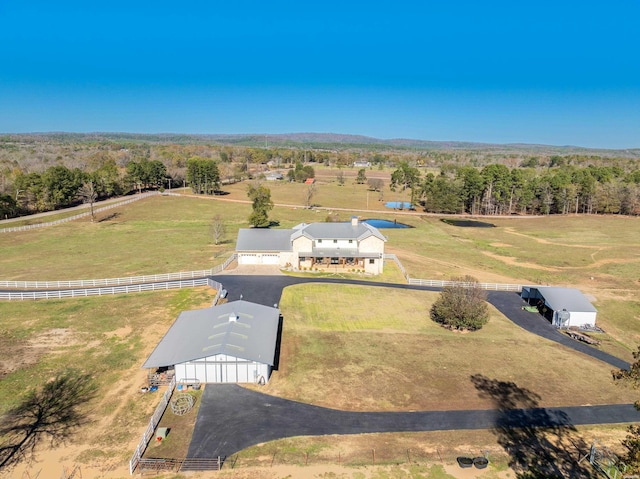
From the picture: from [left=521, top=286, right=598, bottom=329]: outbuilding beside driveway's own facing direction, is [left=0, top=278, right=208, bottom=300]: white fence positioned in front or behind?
in front

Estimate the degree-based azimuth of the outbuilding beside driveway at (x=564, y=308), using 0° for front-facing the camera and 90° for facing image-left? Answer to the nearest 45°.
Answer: approximately 90°

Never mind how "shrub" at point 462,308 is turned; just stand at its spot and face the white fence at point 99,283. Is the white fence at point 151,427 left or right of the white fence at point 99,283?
left

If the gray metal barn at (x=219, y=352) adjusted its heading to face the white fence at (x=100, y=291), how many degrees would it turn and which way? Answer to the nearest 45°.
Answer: approximately 135° to its right

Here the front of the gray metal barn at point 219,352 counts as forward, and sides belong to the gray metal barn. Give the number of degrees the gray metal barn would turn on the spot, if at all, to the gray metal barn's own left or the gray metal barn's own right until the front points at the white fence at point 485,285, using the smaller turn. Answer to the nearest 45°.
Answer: approximately 135° to the gray metal barn's own left

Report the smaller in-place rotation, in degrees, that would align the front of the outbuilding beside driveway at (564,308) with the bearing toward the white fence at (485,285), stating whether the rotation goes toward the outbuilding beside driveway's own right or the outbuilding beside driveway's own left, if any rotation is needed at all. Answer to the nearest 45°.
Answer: approximately 45° to the outbuilding beside driveway's own right

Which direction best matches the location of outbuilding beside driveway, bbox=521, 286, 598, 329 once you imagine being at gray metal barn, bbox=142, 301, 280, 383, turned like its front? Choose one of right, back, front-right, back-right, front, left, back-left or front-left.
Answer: left

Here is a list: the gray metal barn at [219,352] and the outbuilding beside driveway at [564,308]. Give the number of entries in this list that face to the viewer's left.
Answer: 1

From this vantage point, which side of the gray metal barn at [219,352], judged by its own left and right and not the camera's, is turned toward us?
front

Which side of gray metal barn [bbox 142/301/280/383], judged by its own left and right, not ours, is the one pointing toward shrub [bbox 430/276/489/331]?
left

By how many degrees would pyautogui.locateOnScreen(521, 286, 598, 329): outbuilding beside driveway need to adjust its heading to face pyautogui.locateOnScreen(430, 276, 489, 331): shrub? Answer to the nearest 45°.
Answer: approximately 45° to its left

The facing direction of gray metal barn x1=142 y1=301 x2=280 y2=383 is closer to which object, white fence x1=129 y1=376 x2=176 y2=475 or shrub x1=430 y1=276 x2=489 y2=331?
the white fence

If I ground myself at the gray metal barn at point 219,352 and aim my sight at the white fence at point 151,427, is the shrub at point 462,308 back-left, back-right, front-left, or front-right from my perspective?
back-left
